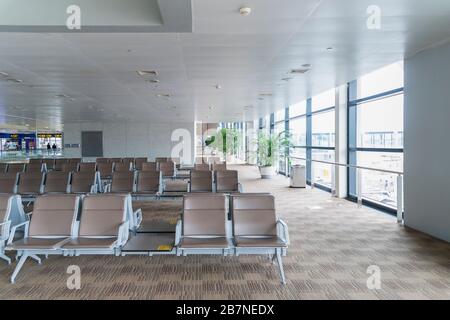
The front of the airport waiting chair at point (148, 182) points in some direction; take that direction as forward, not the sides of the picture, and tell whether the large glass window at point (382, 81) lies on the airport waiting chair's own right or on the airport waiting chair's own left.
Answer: on the airport waiting chair's own left

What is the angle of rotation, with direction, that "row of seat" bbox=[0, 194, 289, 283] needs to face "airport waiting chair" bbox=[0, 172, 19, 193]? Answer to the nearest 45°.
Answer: approximately 135° to its right

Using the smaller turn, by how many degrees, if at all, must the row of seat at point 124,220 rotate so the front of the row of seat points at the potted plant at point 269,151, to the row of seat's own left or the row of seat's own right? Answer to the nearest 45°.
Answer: approximately 135° to the row of seat's own left

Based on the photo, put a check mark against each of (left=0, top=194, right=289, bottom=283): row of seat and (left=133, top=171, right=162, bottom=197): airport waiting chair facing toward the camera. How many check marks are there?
2

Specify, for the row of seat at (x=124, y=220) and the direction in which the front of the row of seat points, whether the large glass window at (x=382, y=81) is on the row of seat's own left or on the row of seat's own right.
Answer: on the row of seat's own left

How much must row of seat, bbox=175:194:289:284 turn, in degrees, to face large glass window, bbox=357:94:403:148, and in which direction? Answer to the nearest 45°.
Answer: approximately 135° to its left

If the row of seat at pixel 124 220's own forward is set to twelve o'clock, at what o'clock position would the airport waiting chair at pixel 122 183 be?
The airport waiting chair is roughly at 6 o'clock from the row of seat.

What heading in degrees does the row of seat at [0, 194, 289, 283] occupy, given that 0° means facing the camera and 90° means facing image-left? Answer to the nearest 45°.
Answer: approximately 0°

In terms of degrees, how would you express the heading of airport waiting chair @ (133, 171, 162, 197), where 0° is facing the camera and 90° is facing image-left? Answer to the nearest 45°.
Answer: approximately 0°

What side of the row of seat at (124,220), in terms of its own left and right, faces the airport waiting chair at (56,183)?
back
